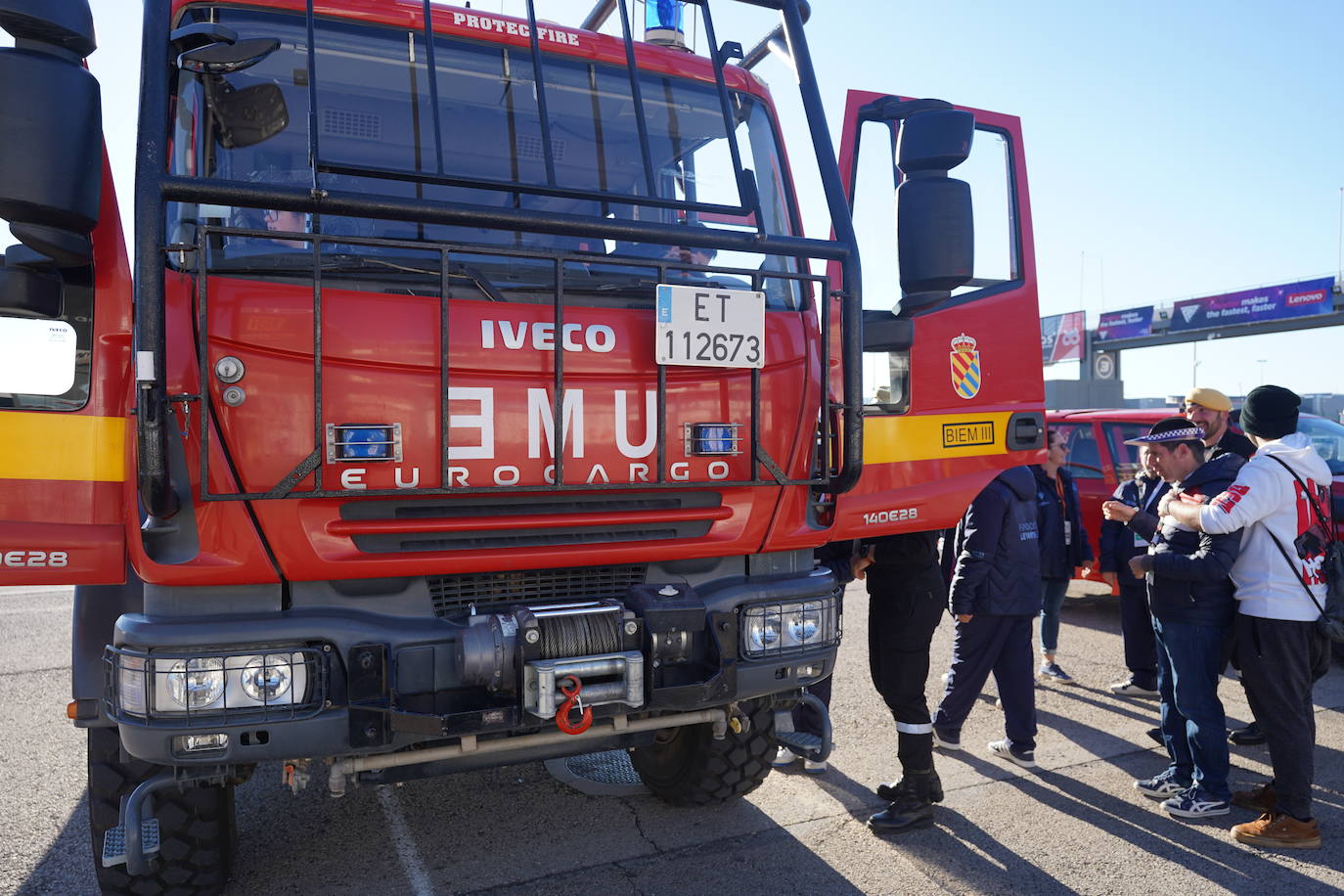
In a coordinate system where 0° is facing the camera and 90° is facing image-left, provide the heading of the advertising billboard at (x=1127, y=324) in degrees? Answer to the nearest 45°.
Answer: approximately 45°

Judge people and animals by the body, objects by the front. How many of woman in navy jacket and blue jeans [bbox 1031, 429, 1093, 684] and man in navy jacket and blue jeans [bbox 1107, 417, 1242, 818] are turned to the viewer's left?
1

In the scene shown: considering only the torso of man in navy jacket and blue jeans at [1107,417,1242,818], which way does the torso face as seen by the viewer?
to the viewer's left

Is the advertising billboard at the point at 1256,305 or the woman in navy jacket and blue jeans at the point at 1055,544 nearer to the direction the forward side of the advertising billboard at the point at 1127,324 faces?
the woman in navy jacket and blue jeans

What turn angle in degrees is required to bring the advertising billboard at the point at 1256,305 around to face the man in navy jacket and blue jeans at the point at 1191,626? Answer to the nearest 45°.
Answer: approximately 45° to its left

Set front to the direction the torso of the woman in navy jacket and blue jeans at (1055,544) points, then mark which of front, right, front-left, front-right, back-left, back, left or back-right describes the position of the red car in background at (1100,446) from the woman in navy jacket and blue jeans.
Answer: back-left

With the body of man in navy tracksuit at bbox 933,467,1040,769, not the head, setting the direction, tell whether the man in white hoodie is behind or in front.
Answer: behind

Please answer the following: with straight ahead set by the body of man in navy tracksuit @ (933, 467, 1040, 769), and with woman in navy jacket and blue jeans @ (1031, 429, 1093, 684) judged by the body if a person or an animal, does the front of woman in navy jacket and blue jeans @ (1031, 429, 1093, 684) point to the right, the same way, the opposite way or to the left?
the opposite way
